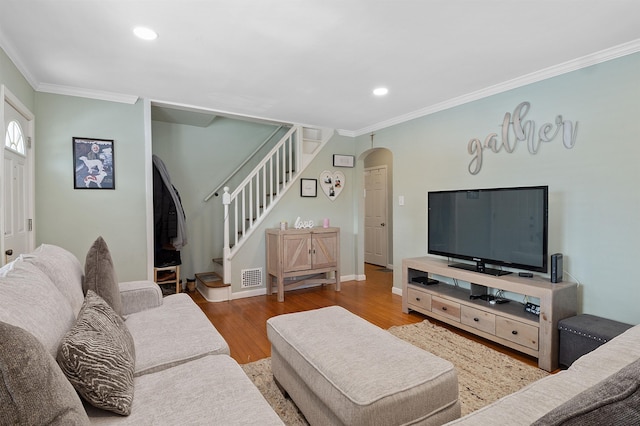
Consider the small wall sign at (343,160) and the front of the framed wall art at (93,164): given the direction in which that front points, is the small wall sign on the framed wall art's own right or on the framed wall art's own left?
on the framed wall art's own left

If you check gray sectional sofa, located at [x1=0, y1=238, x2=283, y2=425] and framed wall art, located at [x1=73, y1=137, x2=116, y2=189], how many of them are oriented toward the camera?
1

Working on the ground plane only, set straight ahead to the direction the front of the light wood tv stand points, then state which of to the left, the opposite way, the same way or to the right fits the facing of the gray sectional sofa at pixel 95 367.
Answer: the opposite way

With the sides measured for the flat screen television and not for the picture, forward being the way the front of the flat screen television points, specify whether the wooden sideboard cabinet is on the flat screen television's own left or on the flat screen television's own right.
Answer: on the flat screen television's own right

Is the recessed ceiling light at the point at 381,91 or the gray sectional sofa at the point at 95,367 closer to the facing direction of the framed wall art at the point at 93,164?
the gray sectional sofa

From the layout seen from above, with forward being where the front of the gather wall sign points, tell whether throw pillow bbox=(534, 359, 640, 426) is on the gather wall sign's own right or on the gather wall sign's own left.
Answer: on the gather wall sign's own left

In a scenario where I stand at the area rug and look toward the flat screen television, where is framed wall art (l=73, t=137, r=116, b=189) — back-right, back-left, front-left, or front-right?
back-left

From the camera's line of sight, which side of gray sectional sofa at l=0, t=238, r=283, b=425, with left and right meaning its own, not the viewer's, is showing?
right

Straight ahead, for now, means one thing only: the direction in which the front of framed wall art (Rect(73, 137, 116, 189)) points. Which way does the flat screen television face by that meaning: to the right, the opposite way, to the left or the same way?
to the right

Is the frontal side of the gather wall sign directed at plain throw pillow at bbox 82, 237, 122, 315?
yes

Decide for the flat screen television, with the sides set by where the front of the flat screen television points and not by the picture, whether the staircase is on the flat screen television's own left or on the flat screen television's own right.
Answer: on the flat screen television's own right
